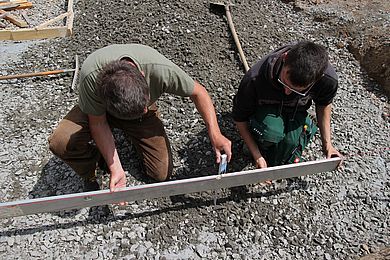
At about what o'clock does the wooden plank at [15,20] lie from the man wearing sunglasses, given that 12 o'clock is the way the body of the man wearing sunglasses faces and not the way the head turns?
The wooden plank is roughly at 4 o'clock from the man wearing sunglasses.

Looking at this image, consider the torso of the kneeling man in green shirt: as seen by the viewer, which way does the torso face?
toward the camera

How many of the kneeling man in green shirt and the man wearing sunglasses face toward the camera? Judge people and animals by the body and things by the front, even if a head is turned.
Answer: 2

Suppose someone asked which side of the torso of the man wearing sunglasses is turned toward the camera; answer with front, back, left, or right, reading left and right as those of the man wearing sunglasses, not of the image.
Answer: front
